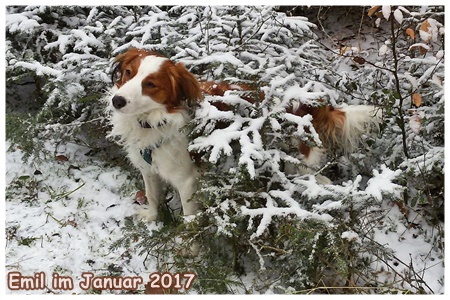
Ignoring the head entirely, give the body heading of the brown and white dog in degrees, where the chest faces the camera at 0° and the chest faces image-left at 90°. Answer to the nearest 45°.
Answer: approximately 45°
